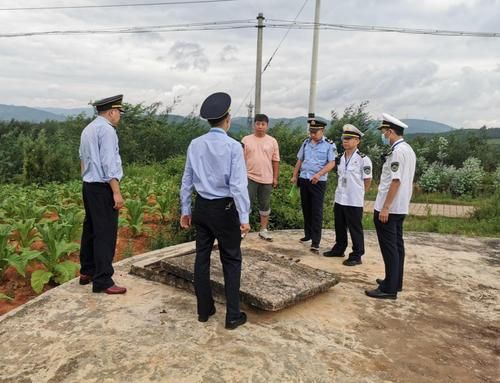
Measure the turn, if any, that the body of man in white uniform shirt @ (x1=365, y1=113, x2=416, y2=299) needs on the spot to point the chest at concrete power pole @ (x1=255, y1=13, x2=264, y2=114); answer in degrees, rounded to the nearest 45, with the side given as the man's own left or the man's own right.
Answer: approximately 45° to the man's own right

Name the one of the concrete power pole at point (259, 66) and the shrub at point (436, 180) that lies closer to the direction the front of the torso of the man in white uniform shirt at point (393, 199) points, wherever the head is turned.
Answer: the concrete power pole

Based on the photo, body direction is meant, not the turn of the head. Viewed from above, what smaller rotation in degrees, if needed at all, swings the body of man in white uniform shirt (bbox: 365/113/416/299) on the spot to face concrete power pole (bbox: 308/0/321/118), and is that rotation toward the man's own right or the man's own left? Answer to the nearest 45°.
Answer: approximately 90° to the man's own right

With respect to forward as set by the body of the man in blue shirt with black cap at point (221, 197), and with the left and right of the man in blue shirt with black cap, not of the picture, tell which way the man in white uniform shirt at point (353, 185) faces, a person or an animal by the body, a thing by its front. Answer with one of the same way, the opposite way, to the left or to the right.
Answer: the opposite way

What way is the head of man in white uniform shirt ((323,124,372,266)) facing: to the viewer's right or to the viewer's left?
to the viewer's left

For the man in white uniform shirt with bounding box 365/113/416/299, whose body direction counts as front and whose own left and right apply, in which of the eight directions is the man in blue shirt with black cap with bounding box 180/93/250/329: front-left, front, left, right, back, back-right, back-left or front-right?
front-left

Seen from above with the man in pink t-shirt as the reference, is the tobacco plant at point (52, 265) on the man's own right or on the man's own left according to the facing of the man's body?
on the man's own right

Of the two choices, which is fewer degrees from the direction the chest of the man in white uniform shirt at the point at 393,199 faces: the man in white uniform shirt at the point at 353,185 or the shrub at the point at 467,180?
the man in white uniform shirt

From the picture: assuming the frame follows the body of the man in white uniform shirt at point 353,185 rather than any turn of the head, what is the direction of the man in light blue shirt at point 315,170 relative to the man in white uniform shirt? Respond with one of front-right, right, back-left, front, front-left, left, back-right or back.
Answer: right

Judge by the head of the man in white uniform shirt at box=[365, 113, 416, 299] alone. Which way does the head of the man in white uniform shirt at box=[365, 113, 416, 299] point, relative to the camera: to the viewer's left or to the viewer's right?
to the viewer's left

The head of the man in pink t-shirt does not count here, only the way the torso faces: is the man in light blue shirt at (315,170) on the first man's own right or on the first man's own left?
on the first man's own left

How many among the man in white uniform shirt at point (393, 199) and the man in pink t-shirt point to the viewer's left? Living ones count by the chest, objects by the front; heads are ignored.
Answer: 1

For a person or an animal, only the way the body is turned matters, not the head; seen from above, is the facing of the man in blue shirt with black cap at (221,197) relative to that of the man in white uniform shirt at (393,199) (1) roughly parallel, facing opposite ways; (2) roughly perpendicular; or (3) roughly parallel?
roughly perpendicular

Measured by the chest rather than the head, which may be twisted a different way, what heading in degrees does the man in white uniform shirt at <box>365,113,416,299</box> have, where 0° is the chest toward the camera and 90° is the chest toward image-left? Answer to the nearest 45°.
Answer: approximately 90°

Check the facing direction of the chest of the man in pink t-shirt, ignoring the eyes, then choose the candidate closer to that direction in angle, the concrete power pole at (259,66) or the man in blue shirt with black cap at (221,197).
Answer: the man in blue shirt with black cap

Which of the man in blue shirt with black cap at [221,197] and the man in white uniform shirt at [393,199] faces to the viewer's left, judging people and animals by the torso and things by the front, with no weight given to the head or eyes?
the man in white uniform shirt
